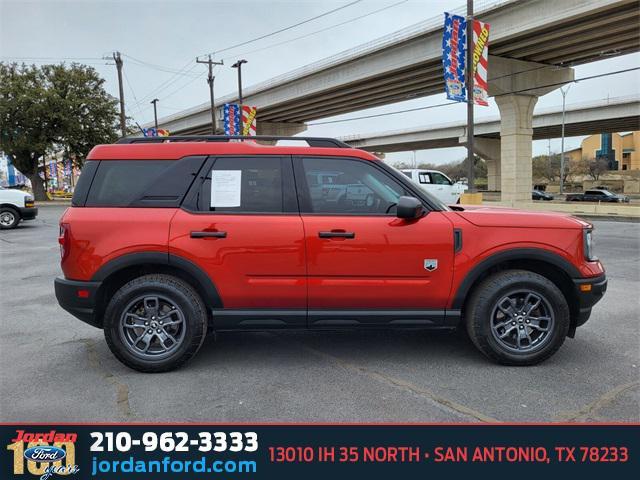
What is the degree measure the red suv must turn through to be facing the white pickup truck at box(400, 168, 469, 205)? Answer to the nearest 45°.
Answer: approximately 90° to its left

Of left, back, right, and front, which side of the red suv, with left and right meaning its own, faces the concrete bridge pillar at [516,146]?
left

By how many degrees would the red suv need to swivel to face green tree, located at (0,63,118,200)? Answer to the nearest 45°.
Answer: approximately 135° to its left

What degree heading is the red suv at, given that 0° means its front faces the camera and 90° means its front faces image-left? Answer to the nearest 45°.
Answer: approximately 270°

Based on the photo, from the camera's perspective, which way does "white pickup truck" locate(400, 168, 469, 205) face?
to the viewer's right

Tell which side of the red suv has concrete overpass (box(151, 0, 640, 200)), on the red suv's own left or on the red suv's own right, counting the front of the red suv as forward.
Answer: on the red suv's own left

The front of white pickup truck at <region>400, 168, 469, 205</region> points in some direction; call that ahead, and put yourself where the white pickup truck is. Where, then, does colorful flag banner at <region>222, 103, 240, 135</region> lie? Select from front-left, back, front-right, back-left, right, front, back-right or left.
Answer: back-left

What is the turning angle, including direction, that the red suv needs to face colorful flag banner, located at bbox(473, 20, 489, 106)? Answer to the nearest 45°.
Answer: approximately 90° to its left

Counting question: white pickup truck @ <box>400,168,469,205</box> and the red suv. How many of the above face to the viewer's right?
2
